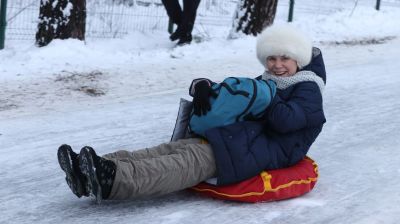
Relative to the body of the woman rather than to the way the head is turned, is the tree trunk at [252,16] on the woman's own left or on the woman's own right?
on the woman's own right

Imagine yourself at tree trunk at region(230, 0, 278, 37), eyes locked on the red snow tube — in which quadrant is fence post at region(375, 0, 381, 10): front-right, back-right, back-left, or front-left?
back-left

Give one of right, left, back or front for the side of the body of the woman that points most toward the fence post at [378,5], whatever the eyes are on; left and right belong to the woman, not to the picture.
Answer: right

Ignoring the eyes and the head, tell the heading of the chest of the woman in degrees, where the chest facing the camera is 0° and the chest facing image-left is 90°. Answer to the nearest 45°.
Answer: approximately 90°

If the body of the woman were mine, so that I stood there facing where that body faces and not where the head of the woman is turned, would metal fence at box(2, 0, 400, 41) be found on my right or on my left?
on my right

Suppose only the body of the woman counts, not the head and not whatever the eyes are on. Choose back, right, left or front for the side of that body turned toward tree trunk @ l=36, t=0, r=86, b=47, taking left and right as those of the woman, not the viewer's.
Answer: right
